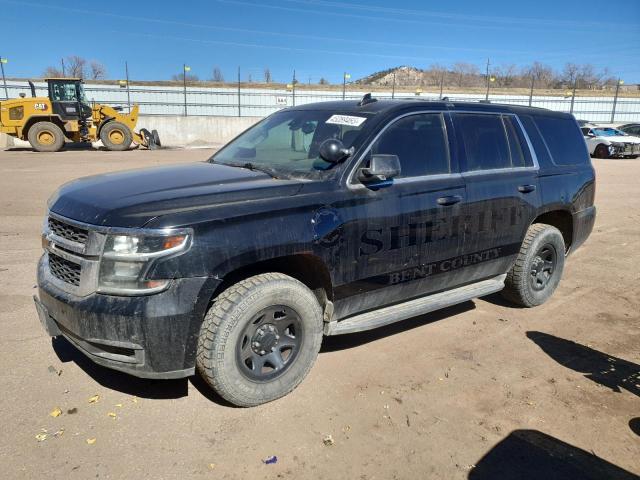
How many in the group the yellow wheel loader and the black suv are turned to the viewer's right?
1

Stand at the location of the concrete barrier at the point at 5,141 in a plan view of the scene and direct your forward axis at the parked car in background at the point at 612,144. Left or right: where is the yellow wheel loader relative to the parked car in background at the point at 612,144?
right

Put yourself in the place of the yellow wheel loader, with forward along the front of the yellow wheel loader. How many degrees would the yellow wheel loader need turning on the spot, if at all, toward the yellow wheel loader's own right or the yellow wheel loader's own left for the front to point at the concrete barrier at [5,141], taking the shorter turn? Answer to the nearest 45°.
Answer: approximately 135° to the yellow wheel loader's own left

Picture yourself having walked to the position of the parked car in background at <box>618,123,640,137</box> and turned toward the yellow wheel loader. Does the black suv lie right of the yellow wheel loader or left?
left

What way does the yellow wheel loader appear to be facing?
to the viewer's right

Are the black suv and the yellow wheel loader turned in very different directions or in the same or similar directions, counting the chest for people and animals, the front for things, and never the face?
very different directions

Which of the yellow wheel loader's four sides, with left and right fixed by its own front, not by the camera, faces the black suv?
right

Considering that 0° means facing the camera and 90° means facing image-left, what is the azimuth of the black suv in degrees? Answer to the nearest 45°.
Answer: approximately 45°

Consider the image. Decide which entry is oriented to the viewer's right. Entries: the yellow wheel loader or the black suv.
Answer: the yellow wheel loader

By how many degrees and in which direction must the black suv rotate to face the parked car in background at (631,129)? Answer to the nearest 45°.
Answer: approximately 180°
